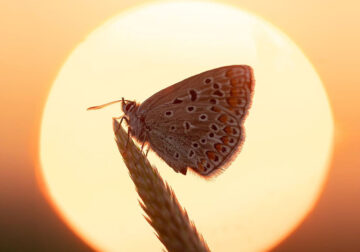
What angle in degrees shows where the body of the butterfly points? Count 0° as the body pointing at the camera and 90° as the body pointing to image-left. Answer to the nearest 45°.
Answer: approximately 90°
